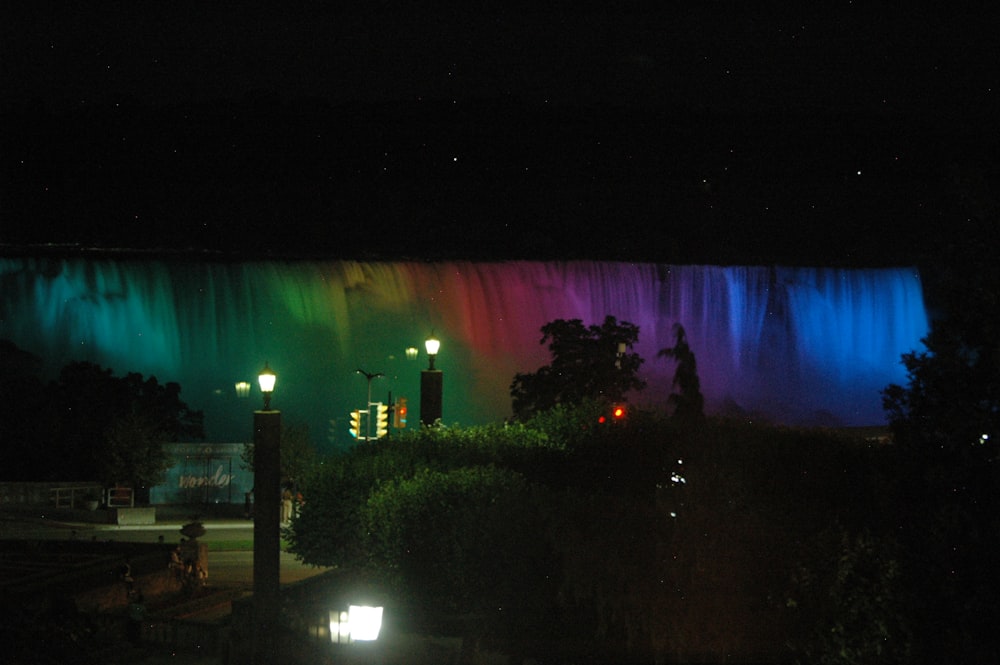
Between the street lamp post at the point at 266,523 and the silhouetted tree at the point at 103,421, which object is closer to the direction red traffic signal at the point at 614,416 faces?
the street lamp post

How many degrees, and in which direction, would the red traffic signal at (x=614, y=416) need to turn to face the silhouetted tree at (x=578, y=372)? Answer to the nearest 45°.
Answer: approximately 180°

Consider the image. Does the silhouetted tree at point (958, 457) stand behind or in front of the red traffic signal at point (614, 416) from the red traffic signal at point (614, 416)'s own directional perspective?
in front

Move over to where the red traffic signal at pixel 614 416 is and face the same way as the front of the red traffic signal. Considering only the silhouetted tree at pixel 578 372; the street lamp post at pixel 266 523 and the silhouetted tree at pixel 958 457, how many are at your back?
1

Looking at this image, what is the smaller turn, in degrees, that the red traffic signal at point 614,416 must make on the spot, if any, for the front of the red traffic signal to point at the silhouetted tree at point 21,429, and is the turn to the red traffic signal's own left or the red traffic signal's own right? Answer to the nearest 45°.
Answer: approximately 135° to the red traffic signal's own right

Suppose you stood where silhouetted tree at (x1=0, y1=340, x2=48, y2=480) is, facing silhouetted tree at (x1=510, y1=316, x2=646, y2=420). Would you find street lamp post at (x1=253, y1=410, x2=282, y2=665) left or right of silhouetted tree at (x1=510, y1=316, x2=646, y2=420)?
right

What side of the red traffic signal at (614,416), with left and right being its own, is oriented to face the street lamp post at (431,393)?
right

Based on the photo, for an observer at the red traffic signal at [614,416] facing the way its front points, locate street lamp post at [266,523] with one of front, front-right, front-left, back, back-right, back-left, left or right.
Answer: front-right

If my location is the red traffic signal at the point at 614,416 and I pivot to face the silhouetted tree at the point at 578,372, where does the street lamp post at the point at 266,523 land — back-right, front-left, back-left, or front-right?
back-left

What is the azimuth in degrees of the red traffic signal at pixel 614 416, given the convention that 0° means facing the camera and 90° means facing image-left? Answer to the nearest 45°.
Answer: approximately 0°
